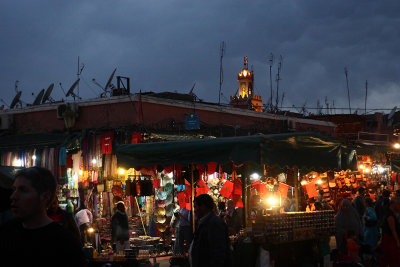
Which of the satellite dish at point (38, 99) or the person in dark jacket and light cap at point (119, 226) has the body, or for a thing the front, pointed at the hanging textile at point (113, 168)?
the person in dark jacket and light cap

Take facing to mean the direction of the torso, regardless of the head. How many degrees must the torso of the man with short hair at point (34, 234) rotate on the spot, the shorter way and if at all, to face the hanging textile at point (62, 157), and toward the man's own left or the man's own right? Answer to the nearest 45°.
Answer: approximately 135° to the man's own right

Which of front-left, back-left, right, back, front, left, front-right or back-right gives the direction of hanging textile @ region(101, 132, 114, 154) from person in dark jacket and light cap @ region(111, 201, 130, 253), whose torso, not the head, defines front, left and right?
front

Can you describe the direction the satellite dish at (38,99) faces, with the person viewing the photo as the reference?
facing to the left of the viewer

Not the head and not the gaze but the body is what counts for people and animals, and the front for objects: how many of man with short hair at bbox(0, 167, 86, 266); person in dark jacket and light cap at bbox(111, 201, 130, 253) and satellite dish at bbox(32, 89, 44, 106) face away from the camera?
1

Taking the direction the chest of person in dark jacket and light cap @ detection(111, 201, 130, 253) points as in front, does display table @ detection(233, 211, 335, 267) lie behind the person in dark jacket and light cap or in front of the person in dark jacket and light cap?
behind

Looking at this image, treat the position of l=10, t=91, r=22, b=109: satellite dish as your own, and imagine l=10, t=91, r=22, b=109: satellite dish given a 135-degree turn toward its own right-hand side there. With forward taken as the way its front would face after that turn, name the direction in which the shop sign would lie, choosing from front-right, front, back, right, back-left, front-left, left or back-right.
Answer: right

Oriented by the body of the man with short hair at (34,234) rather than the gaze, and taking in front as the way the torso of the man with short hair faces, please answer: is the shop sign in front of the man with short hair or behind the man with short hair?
behind

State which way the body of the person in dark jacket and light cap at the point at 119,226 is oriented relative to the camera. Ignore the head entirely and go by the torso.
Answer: away from the camera

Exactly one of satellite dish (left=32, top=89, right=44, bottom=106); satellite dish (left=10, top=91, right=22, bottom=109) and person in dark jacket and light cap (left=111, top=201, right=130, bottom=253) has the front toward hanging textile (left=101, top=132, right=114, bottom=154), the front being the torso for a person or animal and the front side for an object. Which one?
the person in dark jacket and light cap

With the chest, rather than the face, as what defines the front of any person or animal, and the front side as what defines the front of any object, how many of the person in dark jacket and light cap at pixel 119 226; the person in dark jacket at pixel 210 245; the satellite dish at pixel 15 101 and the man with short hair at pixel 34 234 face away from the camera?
1

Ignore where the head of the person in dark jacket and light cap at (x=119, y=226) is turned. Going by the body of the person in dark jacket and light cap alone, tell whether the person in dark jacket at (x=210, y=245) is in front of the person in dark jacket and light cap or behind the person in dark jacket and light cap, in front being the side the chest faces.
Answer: behind

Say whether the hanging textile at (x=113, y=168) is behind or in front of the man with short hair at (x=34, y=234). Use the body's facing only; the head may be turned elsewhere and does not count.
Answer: behind

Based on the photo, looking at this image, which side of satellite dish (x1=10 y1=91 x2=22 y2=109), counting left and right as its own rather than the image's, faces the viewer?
left

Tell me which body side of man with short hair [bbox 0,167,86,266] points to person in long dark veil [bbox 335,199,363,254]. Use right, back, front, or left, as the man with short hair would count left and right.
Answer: back

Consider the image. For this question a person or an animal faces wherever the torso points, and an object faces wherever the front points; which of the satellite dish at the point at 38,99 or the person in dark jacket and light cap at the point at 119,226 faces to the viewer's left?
the satellite dish
